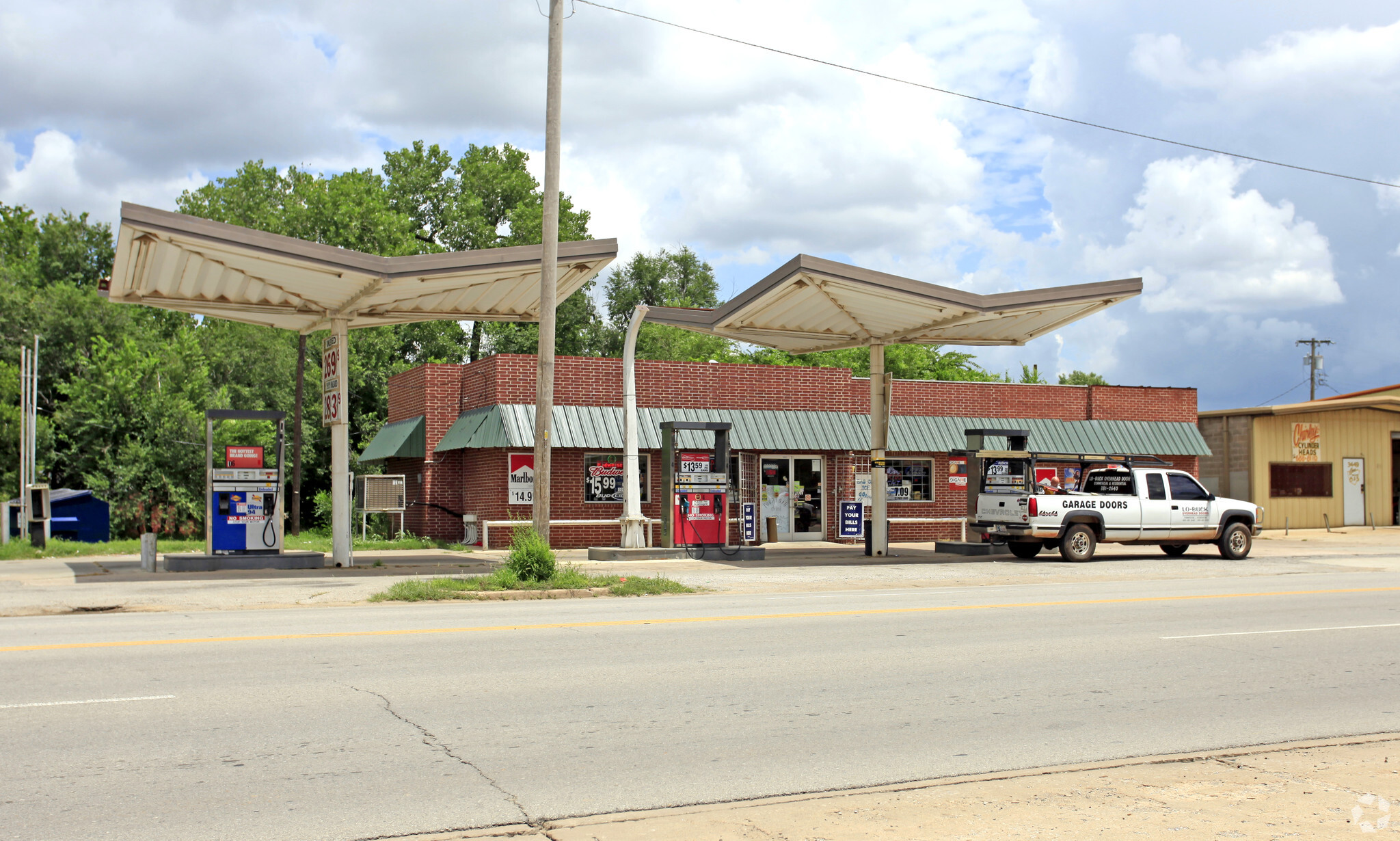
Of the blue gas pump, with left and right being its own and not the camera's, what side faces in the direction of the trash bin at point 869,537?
left

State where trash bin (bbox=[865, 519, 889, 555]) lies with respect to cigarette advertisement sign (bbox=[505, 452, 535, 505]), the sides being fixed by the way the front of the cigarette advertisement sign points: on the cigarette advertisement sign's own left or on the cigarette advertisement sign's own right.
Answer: on the cigarette advertisement sign's own left

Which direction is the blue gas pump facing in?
toward the camera

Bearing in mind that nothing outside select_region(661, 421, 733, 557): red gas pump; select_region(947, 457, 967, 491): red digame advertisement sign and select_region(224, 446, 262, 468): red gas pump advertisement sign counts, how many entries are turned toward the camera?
3

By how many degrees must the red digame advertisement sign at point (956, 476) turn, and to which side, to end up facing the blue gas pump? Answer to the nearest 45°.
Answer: approximately 45° to its right

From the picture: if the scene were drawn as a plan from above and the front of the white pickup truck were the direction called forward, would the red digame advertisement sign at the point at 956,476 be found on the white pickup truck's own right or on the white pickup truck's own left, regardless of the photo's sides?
on the white pickup truck's own left

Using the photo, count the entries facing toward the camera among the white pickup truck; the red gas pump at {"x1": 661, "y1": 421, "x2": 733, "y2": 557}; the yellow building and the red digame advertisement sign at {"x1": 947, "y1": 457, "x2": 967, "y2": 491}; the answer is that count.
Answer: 3

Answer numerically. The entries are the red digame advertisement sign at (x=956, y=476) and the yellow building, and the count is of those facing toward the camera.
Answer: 2

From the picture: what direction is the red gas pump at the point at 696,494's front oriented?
toward the camera

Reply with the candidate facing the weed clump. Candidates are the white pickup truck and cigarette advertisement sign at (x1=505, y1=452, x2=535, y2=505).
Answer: the cigarette advertisement sign

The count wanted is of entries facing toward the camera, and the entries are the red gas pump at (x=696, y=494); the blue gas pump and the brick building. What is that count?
3

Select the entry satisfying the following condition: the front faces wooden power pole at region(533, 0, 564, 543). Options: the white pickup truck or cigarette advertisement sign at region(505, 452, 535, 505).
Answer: the cigarette advertisement sign
